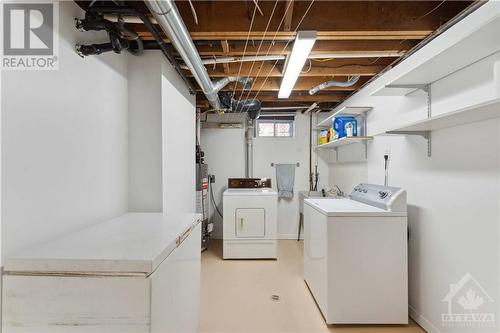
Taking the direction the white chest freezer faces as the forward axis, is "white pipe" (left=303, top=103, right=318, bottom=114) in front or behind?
in front

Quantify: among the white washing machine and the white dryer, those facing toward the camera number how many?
1

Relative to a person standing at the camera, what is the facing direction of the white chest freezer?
facing to the right of the viewer

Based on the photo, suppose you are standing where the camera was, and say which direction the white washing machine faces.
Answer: facing to the left of the viewer

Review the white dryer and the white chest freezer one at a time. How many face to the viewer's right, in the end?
1

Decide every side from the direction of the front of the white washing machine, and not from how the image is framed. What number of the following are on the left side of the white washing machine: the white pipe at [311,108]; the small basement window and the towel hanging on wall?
0

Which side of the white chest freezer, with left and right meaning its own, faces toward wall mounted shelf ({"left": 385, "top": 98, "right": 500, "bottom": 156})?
front

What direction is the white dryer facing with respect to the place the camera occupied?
facing the viewer

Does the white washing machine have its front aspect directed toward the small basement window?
no
